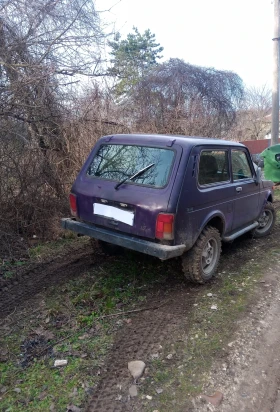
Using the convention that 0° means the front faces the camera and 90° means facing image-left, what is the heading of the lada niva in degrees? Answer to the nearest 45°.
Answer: approximately 225°

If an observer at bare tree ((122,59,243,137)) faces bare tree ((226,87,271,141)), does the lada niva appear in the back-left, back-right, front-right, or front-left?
back-right

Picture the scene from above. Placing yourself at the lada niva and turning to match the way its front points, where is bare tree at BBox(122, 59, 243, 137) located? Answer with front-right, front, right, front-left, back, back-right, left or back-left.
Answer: front-left

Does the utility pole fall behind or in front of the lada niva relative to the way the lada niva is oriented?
in front

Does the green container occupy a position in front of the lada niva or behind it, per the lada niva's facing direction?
in front

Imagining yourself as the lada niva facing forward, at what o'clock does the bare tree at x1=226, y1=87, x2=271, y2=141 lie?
The bare tree is roughly at 11 o'clock from the lada niva.

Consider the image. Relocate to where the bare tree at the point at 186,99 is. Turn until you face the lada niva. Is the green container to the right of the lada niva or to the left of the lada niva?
left
